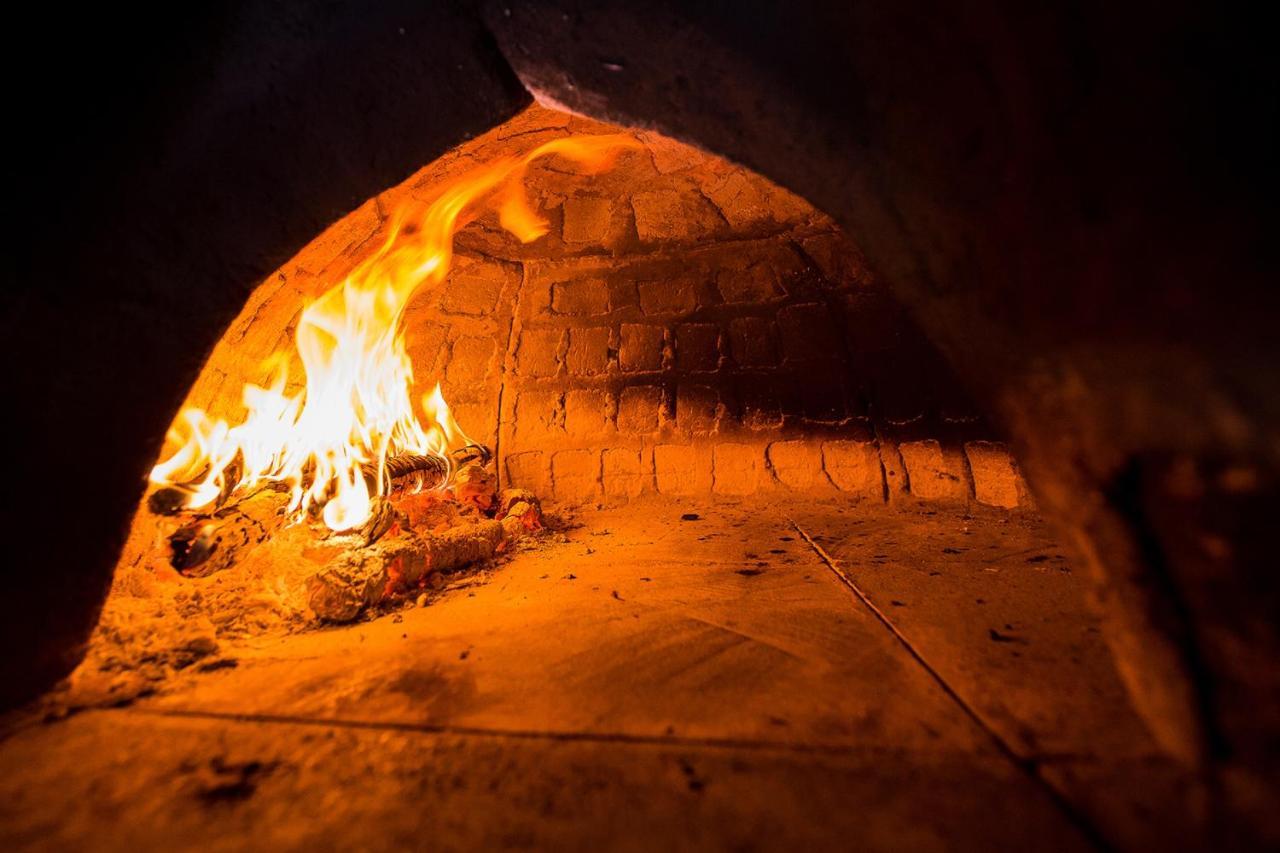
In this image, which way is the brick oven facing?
toward the camera
